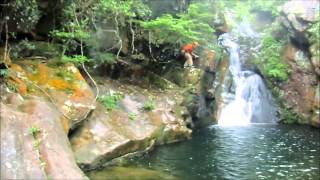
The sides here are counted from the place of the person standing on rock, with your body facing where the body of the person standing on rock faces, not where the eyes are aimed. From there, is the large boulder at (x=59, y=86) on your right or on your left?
on your right

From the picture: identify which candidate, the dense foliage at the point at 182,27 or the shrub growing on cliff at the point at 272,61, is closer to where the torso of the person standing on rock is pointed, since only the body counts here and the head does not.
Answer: the shrub growing on cliff

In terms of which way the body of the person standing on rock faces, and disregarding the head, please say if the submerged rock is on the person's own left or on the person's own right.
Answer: on the person's own right

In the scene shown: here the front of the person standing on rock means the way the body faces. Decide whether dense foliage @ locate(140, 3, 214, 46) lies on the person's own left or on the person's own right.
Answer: on the person's own right

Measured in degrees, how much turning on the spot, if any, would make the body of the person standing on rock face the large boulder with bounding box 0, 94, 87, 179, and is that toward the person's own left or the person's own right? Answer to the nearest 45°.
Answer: approximately 90° to the person's own right

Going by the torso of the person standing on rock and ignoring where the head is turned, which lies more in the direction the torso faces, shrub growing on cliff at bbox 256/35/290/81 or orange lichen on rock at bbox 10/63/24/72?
the shrub growing on cliff
